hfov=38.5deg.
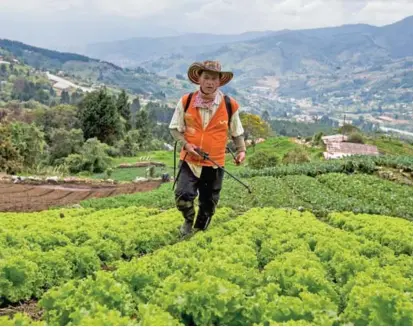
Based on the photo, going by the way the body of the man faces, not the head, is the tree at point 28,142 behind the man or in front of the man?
behind

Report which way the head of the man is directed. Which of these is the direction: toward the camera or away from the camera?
toward the camera

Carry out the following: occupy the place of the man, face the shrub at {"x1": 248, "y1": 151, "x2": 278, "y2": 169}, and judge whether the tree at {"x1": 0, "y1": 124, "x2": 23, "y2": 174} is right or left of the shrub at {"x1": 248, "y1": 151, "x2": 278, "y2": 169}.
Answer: left

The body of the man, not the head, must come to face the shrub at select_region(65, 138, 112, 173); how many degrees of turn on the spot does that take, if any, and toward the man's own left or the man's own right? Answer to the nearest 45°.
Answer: approximately 180°

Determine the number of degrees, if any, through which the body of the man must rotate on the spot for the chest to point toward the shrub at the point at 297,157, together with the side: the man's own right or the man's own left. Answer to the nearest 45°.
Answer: approximately 180°

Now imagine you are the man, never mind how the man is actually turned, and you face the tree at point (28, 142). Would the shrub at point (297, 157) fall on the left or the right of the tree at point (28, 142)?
right

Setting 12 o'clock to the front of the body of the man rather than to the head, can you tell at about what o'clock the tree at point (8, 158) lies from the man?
The tree is roughly at 5 o'clock from the man.

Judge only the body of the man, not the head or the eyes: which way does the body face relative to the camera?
toward the camera

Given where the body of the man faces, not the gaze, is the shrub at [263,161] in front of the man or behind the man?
behind
